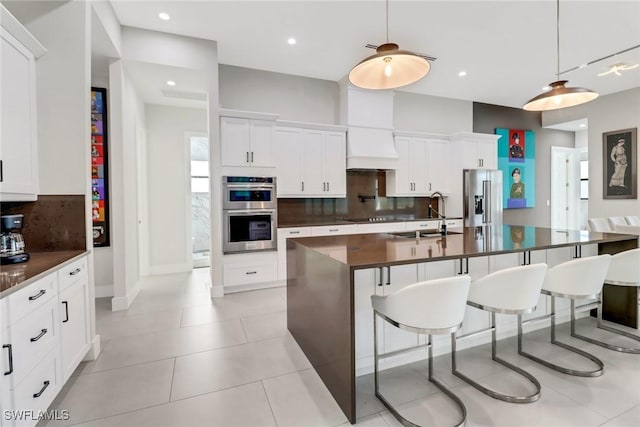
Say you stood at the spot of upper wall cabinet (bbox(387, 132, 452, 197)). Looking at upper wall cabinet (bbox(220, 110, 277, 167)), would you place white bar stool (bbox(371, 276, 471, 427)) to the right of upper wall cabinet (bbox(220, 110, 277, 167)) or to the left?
left

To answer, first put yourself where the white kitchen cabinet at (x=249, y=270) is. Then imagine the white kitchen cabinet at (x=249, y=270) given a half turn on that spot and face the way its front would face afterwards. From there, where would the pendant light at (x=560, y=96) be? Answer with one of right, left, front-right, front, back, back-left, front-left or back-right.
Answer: back-right

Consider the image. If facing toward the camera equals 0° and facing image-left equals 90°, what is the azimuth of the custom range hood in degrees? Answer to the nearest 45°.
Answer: approximately 315°

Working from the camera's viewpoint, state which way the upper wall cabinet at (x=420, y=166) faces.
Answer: facing the viewer and to the right of the viewer

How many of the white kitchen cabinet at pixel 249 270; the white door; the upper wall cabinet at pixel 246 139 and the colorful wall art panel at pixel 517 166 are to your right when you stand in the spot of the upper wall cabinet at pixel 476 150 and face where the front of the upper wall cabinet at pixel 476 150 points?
2

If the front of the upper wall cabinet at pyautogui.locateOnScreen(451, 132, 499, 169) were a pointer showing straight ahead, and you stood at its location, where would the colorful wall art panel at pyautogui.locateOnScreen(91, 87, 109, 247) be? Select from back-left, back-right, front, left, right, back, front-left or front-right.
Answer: right

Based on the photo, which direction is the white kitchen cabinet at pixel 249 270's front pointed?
toward the camera

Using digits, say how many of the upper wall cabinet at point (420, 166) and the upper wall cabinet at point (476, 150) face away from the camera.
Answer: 0

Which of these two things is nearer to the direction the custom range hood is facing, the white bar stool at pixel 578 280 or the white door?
the white bar stool

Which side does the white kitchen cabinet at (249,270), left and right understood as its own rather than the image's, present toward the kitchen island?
front

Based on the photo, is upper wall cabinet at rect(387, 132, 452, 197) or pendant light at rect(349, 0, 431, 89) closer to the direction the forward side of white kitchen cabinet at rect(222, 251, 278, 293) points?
the pendant light

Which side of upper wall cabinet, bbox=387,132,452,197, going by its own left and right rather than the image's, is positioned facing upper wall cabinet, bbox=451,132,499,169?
left
